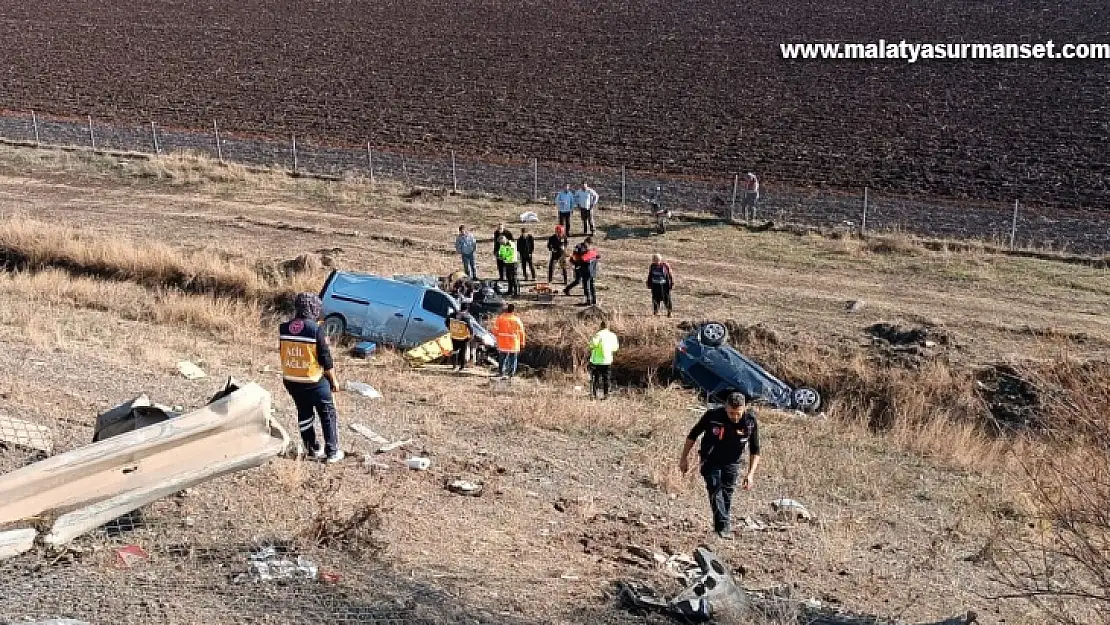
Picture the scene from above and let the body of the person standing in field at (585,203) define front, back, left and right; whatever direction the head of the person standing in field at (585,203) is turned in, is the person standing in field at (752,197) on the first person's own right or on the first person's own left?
on the first person's own left

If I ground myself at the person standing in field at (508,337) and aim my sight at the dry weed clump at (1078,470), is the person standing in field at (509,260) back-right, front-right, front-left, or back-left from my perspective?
back-left

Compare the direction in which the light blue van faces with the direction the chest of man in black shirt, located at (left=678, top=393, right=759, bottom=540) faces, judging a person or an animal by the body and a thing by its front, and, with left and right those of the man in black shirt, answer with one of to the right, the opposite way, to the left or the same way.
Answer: to the left

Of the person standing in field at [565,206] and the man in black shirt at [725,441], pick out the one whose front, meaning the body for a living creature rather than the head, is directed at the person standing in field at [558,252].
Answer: the person standing in field at [565,206]

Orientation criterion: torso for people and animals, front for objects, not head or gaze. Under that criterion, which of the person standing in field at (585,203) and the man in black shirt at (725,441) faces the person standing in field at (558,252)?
the person standing in field at (585,203)

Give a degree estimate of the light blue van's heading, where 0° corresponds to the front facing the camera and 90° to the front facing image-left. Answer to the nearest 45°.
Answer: approximately 270°

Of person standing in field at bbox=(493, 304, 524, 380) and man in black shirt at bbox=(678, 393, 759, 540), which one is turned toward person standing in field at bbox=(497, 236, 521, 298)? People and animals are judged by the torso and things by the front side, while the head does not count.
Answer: person standing in field at bbox=(493, 304, 524, 380)

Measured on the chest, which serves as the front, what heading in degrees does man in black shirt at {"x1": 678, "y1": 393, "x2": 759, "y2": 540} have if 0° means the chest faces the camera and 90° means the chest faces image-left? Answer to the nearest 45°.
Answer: approximately 0°

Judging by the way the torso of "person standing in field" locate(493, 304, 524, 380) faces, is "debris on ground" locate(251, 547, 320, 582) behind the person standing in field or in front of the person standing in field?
behind

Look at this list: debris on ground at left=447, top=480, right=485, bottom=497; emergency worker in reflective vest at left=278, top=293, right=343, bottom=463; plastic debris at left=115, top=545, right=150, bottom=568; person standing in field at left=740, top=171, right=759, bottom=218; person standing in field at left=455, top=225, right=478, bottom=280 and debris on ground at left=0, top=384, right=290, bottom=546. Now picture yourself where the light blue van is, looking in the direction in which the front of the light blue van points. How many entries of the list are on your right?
4

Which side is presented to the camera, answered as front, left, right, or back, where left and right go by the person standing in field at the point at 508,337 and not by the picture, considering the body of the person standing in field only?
back
